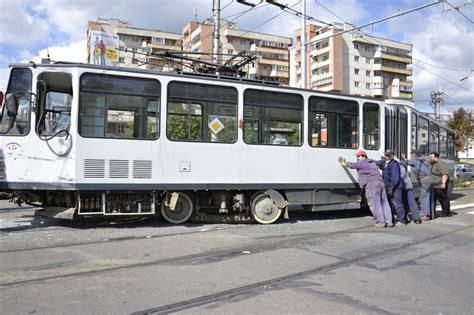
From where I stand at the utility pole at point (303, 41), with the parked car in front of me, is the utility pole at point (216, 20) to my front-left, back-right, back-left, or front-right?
back-left

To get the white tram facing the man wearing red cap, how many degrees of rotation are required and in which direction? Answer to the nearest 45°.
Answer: approximately 135° to its left

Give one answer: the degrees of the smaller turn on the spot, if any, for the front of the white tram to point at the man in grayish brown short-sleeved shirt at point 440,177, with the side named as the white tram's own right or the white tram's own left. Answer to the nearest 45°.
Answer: approximately 135° to the white tram's own left

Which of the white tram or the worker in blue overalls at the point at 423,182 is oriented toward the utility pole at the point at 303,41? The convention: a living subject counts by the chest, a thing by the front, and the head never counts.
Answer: the worker in blue overalls

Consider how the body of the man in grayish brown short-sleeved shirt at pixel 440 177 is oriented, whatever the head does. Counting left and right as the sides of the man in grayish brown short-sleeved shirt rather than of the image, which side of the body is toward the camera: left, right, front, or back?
left

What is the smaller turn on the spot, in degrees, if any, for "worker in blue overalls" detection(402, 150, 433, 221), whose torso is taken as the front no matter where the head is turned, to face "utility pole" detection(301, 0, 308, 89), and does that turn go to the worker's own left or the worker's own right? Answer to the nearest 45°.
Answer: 0° — they already face it

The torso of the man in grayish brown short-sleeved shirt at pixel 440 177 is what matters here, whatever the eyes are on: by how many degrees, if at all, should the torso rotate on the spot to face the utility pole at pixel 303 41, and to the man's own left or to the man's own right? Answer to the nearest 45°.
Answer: approximately 45° to the man's own right

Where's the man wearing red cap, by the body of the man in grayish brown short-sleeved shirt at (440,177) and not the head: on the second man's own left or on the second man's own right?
on the second man's own left

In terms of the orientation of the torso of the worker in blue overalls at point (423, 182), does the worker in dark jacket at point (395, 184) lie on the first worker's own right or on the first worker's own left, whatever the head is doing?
on the first worker's own left

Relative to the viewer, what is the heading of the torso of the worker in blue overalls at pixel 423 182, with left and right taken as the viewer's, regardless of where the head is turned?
facing away from the viewer and to the left of the viewer

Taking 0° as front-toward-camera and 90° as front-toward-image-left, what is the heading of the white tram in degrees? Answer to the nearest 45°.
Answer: approximately 45°

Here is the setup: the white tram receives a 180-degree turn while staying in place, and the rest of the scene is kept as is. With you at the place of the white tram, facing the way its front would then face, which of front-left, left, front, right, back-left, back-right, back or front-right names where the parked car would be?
front
